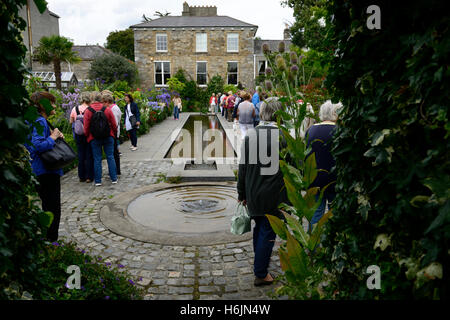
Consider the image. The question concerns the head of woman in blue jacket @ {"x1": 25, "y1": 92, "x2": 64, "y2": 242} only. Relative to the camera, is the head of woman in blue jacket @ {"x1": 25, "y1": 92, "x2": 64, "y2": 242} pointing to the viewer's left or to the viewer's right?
to the viewer's right

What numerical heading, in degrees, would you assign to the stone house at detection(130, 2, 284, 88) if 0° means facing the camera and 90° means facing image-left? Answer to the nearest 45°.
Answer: approximately 0°

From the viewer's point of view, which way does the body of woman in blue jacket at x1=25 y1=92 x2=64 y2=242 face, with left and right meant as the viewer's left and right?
facing to the right of the viewer

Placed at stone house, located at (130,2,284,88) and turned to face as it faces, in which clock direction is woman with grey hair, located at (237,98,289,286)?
The woman with grey hair is roughly at 12 o'clock from the stone house.

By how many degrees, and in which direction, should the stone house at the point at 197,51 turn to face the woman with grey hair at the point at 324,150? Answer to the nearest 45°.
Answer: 0° — it already faces them

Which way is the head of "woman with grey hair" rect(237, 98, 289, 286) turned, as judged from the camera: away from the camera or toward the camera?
away from the camera

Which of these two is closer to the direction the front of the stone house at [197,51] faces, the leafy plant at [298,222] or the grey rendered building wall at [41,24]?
the leafy plant

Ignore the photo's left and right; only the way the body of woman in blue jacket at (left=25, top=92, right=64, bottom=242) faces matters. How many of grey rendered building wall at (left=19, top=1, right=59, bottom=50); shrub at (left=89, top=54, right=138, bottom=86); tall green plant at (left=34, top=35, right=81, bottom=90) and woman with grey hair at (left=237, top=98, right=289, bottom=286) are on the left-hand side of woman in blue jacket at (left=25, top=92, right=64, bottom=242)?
3

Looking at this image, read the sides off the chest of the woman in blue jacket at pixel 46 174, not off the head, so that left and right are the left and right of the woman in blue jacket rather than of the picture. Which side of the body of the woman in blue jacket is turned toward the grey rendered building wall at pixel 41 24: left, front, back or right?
left

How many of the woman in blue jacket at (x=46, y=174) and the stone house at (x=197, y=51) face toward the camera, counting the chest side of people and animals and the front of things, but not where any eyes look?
1

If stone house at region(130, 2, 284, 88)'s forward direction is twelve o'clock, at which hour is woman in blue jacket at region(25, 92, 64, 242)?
The woman in blue jacket is roughly at 12 o'clock from the stone house.

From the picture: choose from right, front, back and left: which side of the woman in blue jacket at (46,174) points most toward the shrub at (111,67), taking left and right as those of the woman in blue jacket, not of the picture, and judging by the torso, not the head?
left
